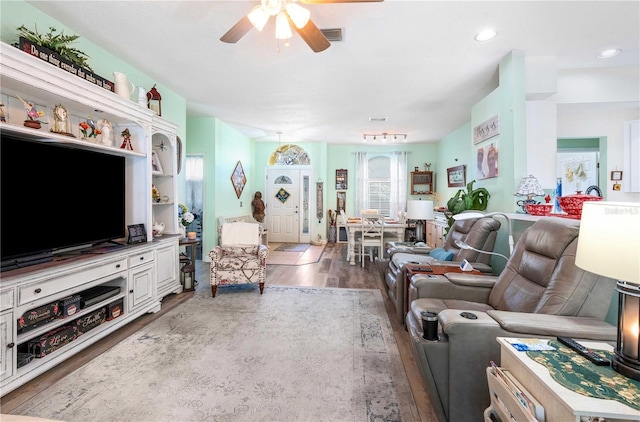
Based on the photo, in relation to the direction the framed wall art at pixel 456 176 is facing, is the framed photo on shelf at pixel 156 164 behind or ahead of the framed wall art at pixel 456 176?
ahead

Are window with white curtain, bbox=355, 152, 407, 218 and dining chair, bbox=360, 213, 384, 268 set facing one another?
yes

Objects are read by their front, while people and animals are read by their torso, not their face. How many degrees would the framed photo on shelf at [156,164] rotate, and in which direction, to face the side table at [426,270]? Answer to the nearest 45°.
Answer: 0° — it already faces it

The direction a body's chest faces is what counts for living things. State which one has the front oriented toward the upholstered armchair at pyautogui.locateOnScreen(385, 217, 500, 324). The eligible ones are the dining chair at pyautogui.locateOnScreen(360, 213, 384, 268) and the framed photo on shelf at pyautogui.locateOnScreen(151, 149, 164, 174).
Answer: the framed photo on shelf

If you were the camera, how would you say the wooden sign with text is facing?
facing the viewer and to the right of the viewer

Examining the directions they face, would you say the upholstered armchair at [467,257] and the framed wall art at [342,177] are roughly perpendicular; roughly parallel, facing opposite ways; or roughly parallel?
roughly perpendicular

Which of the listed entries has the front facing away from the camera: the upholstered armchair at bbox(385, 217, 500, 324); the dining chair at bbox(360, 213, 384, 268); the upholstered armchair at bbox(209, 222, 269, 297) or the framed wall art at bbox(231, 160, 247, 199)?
the dining chair

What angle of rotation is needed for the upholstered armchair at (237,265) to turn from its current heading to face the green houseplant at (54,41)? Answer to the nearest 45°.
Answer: approximately 45° to its right

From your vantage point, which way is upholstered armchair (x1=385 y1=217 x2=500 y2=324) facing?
to the viewer's left

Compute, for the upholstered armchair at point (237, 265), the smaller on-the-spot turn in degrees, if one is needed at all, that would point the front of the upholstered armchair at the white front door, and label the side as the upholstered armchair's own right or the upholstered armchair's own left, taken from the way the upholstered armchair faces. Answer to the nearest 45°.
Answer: approximately 180°

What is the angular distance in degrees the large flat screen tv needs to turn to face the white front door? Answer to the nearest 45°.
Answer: approximately 90° to its left

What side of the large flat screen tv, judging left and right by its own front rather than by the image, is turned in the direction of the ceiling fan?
front

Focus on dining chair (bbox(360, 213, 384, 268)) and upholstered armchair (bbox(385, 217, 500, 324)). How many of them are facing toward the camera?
0

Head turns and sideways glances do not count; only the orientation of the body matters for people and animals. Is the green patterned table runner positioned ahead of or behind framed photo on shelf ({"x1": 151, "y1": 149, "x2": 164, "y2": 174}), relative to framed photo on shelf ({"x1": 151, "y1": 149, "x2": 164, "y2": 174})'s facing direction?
ahead

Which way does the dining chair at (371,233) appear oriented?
away from the camera

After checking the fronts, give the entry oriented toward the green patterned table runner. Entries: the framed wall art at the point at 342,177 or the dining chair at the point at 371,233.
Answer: the framed wall art
